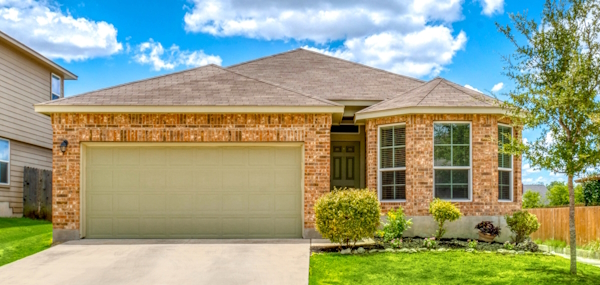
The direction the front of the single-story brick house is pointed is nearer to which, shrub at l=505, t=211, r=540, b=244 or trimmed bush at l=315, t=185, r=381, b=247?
the trimmed bush

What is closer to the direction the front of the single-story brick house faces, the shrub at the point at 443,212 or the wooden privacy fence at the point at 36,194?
the shrub

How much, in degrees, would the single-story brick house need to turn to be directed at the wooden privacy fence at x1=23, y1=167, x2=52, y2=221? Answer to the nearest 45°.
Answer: approximately 135° to its right

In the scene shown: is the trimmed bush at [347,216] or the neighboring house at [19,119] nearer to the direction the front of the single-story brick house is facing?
the trimmed bush

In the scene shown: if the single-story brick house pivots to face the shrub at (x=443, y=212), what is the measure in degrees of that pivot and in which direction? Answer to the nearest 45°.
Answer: approximately 90° to its left

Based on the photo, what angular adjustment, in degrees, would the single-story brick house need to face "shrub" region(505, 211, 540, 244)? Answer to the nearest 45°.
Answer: approximately 90° to its left

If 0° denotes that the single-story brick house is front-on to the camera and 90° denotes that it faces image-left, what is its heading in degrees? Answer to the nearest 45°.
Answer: approximately 0°

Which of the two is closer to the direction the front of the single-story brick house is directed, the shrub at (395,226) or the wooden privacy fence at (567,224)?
the shrub

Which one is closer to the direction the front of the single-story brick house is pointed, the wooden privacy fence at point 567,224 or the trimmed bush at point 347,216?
the trimmed bush
